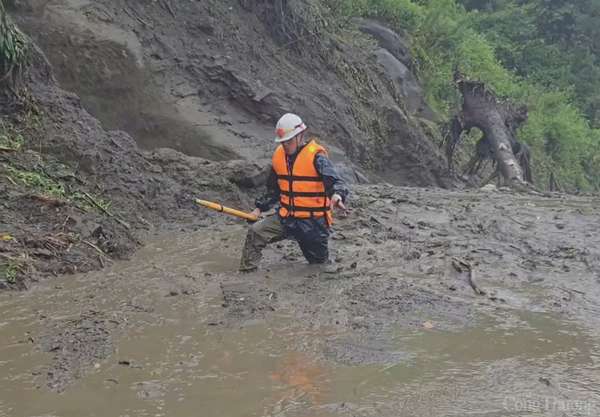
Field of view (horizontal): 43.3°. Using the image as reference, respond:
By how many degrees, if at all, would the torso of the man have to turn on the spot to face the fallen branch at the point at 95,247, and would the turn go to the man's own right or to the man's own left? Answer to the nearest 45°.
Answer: approximately 45° to the man's own right

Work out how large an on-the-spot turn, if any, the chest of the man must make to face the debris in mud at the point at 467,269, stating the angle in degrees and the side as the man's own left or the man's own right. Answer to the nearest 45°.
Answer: approximately 135° to the man's own left

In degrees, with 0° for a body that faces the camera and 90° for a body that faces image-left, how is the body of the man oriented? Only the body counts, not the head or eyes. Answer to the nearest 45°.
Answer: approximately 45°

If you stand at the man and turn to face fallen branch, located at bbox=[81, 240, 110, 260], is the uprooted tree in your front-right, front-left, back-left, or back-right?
back-right

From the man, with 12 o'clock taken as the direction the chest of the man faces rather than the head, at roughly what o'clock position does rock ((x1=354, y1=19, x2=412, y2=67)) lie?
The rock is roughly at 5 o'clock from the man.

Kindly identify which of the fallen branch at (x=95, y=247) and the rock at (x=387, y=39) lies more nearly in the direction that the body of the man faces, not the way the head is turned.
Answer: the fallen branch

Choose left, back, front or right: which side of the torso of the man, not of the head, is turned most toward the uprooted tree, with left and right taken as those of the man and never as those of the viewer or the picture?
back

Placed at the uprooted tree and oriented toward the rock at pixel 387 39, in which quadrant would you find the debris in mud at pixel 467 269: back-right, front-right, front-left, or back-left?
back-left

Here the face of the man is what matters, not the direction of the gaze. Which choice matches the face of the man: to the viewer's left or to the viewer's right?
to the viewer's left
